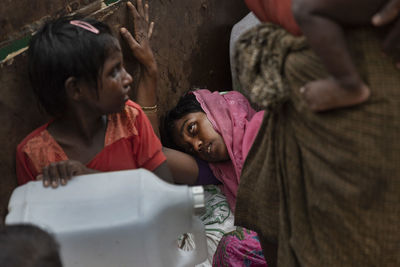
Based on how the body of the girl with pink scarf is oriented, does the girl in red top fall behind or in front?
in front

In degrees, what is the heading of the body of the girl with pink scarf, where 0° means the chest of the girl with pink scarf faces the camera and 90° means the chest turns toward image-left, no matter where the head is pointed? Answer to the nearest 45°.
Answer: approximately 45°

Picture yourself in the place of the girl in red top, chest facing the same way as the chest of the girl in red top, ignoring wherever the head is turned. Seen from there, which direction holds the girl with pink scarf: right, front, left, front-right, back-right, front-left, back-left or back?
back-left

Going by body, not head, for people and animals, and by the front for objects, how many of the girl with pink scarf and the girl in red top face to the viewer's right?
0

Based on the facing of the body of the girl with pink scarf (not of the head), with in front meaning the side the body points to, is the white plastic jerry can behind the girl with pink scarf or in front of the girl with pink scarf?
in front

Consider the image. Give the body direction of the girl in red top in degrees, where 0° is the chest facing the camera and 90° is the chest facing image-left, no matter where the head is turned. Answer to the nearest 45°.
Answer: approximately 0°

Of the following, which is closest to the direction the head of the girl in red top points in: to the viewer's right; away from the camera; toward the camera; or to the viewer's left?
to the viewer's right
